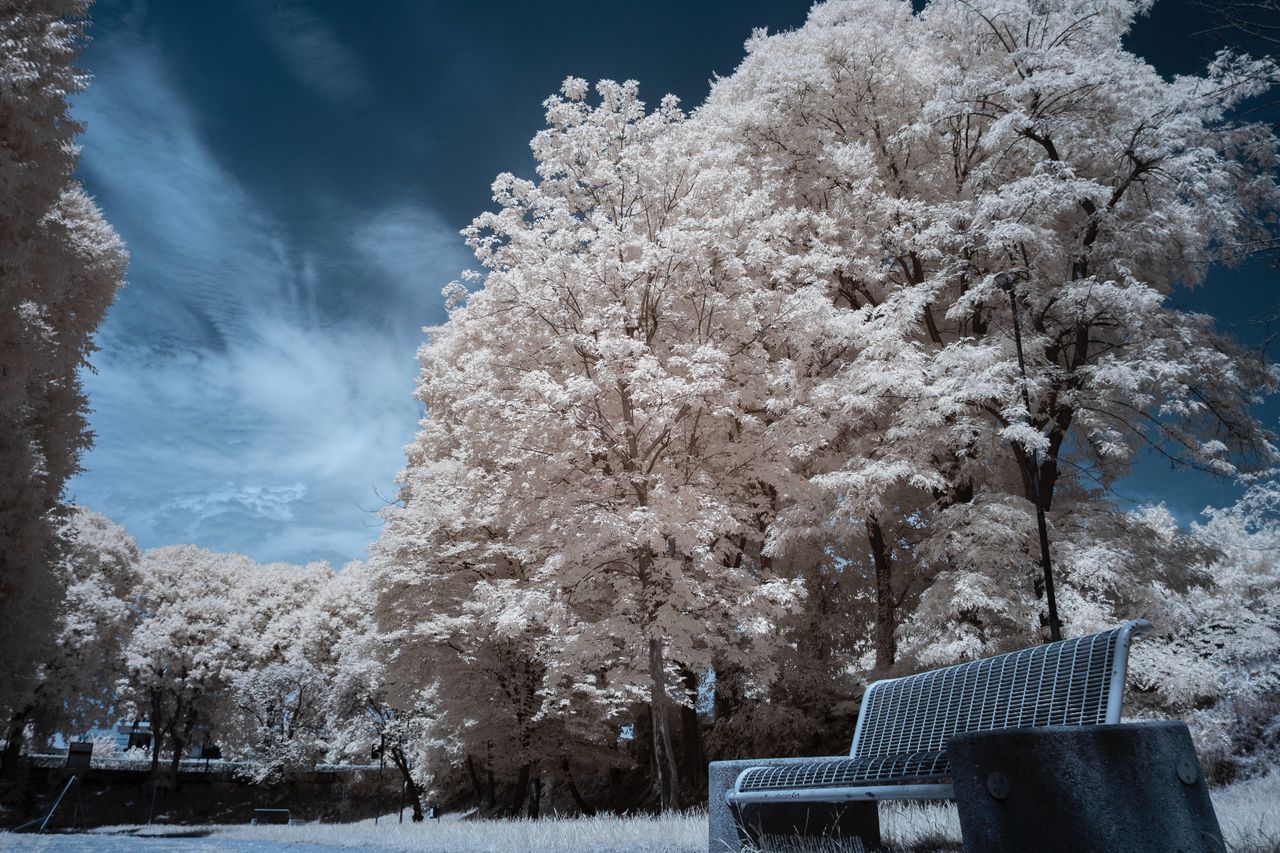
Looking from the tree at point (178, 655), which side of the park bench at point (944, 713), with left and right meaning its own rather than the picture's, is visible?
right

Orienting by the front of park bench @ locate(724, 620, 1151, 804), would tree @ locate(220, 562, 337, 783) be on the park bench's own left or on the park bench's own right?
on the park bench's own right

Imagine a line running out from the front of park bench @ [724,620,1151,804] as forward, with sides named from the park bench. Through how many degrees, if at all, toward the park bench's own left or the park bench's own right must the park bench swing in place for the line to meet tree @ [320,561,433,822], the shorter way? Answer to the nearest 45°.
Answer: approximately 90° to the park bench's own right

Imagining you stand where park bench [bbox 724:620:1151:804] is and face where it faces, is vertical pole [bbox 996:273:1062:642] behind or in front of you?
behind

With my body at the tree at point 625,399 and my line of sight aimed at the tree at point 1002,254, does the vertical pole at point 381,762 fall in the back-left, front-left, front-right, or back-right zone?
back-left

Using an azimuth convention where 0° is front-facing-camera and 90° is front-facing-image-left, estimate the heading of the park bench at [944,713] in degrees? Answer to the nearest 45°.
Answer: approximately 45°

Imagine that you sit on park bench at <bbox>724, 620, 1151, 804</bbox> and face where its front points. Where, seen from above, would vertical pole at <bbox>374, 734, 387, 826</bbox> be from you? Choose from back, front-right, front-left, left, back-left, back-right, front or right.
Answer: right
